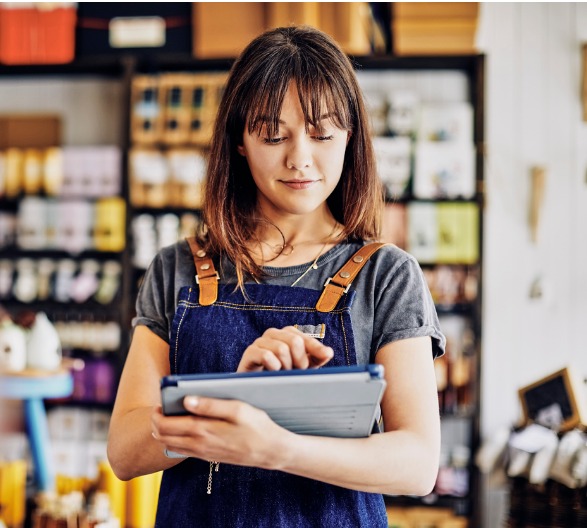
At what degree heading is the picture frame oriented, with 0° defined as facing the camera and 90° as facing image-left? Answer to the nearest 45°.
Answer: approximately 45°

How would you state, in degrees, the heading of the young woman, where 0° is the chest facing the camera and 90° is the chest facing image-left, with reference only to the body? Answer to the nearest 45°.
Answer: approximately 0°

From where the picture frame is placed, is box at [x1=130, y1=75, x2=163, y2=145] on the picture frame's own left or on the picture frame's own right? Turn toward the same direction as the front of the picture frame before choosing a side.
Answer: on the picture frame's own right

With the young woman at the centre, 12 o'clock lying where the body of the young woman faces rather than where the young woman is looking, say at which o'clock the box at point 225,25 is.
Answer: The box is roughly at 6 o'clock from the young woman.

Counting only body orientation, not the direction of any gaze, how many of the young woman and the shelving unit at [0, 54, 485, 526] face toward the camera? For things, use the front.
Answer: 2

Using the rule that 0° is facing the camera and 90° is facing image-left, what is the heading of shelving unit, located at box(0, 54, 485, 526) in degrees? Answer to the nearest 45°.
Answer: approximately 0°

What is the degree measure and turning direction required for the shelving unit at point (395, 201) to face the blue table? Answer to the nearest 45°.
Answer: approximately 45° to its right
